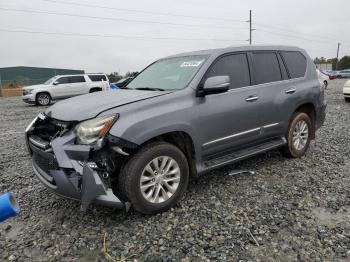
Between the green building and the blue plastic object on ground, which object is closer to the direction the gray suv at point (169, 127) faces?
the blue plastic object on ground

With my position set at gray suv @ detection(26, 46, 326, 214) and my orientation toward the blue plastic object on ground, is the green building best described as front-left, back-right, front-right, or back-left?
back-right

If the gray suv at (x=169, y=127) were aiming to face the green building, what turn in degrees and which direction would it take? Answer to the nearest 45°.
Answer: approximately 90° to its right

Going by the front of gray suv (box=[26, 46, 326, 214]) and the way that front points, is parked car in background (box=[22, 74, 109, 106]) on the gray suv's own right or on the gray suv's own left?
on the gray suv's own right

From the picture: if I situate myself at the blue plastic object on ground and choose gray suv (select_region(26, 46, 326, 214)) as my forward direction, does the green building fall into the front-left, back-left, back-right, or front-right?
front-left

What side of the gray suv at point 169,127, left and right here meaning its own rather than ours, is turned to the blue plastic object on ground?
front

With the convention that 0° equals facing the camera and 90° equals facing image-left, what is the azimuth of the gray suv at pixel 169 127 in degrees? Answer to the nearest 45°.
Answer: approximately 45°
